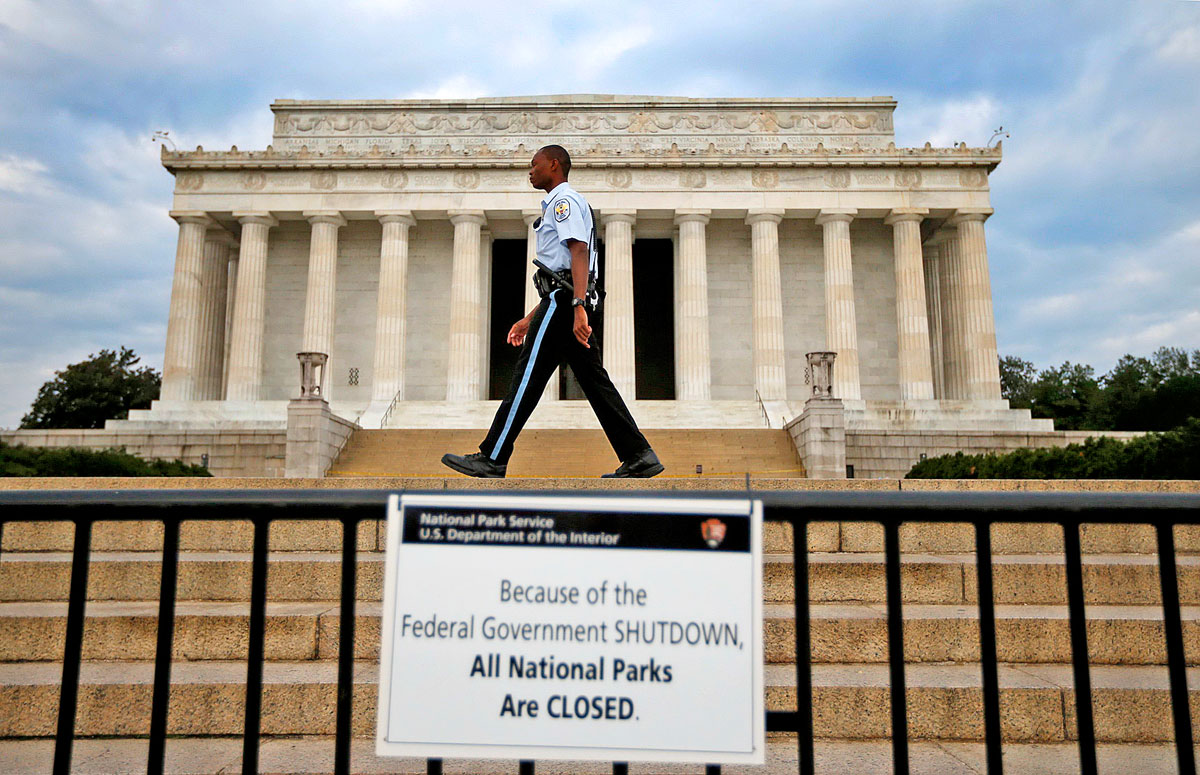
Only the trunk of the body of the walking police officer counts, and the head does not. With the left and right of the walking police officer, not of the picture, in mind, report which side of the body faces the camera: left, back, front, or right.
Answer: left

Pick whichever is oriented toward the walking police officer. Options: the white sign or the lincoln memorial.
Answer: the lincoln memorial

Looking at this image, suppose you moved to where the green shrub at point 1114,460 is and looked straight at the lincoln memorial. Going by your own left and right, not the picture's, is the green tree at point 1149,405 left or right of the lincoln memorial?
right

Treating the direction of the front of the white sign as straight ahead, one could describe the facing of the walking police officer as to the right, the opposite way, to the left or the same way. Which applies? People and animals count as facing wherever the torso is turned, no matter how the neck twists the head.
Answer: to the right

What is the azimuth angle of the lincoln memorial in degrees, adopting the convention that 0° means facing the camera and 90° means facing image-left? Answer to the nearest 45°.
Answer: approximately 0°

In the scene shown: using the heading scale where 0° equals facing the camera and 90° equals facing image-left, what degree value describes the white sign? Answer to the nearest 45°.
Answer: approximately 0°

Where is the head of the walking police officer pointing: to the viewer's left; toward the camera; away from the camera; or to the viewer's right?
to the viewer's left

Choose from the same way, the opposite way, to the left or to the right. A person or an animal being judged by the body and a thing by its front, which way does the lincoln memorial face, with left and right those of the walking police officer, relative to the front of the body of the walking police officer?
to the left
